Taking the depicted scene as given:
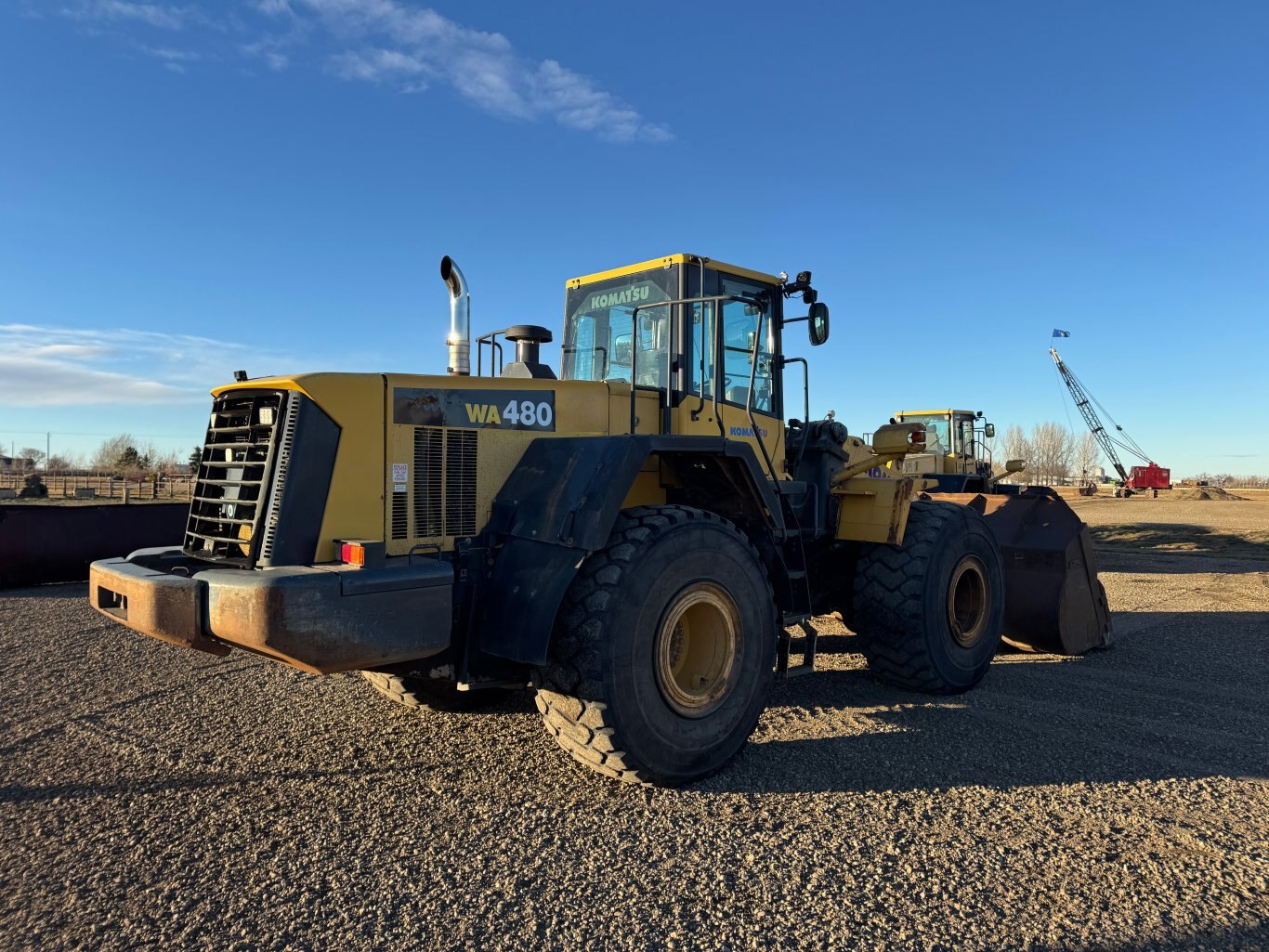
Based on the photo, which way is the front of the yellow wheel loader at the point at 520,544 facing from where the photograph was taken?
facing away from the viewer and to the right of the viewer

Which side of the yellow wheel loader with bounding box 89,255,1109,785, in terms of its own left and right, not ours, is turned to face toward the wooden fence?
left
